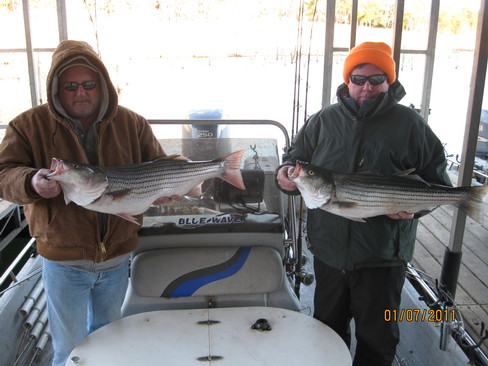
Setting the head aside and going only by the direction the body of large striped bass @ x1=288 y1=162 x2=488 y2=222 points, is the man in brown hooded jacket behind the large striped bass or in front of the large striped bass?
in front

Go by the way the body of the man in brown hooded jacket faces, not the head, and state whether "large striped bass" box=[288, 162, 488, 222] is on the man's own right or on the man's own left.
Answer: on the man's own left

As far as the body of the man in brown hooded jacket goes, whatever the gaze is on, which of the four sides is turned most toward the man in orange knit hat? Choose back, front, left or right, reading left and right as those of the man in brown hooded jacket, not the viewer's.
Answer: left

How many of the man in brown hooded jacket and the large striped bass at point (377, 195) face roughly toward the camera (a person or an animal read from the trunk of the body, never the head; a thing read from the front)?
1

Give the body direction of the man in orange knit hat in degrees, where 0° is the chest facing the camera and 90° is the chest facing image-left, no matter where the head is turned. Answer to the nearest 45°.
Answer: approximately 0°

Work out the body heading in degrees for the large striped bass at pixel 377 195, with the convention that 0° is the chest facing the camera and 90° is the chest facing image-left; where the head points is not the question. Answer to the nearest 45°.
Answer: approximately 90°

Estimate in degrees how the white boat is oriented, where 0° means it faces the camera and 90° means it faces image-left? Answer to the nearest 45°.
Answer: approximately 0°
